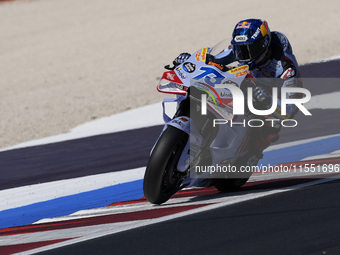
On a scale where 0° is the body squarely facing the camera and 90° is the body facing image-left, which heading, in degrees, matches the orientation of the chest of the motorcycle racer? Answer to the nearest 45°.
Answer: approximately 45°

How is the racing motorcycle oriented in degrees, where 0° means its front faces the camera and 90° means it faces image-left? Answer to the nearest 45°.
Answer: approximately 45°
